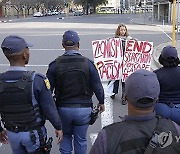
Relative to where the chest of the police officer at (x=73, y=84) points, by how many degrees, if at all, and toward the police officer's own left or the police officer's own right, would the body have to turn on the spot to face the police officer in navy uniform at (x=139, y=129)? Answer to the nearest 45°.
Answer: approximately 180°

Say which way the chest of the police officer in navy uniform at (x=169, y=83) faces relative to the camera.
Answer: away from the camera

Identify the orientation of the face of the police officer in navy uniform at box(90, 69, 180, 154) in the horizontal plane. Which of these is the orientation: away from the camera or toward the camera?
away from the camera

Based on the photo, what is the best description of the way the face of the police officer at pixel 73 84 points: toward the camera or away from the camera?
away from the camera

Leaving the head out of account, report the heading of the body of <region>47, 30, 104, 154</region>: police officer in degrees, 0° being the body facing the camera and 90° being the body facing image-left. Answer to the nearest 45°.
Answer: approximately 180°

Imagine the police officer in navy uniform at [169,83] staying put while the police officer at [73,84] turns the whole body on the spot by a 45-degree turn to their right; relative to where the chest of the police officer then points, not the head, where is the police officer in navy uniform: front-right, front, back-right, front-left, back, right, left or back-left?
front-right

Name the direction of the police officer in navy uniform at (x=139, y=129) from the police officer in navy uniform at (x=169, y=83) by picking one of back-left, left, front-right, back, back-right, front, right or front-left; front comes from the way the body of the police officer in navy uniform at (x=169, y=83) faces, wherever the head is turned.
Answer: back

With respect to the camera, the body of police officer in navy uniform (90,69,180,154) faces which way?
away from the camera

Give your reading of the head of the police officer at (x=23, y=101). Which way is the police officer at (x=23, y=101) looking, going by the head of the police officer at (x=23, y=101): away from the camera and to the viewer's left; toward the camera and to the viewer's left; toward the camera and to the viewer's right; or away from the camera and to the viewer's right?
away from the camera and to the viewer's right

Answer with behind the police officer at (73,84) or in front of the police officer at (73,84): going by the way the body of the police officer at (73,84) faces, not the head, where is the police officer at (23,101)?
behind

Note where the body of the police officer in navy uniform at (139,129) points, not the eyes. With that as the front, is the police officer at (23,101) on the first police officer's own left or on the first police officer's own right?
on the first police officer's own left

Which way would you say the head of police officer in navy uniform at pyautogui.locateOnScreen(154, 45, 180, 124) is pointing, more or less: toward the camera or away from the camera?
away from the camera
